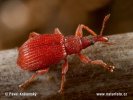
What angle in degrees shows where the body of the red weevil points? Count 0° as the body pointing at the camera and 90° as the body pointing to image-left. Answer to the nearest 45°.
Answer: approximately 270°
